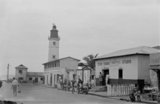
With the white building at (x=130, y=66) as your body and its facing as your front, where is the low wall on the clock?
The low wall is roughly at 11 o'clock from the white building.

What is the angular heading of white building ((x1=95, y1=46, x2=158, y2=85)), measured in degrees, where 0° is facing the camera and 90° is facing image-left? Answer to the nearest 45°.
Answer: approximately 45°
